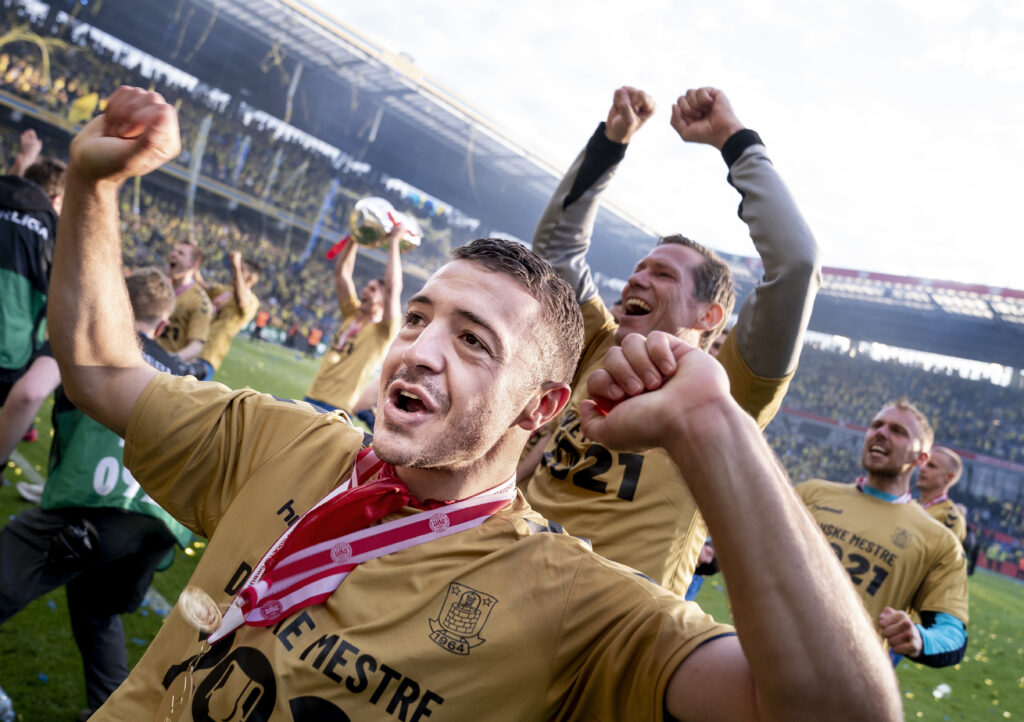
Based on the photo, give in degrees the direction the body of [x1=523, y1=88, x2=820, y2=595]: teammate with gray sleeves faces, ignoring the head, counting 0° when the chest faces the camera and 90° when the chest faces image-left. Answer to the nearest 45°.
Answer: approximately 45°

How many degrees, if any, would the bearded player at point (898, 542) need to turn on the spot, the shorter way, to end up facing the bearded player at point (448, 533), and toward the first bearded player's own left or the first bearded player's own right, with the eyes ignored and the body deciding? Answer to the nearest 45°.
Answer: approximately 45° to the first bearded player's own left

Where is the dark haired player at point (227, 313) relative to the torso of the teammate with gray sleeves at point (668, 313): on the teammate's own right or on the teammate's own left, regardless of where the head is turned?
on the teammate's own right

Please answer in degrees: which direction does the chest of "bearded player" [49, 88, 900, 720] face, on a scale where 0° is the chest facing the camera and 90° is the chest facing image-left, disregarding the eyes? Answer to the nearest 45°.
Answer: approximately 45°

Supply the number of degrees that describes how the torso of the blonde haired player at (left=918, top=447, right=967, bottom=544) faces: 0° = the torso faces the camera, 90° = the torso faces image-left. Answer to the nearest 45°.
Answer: approximately 45°

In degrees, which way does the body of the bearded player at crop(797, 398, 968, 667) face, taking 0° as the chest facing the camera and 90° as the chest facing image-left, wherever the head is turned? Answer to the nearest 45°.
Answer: approximately 45°
